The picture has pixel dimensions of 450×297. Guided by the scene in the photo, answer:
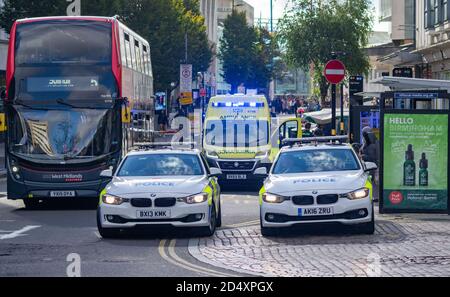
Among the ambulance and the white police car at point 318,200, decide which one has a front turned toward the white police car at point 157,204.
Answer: the ambulance

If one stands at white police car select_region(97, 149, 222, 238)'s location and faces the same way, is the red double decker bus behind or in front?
behind

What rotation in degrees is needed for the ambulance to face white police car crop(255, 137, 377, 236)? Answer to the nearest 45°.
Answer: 0° — it already faces it

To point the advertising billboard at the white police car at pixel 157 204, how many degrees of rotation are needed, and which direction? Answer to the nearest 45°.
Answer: approximately 45° to its right

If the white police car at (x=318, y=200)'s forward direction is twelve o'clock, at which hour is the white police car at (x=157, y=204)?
the white police car at (x=157, y=204) is roughly at 3 o'clock from the white police car at (x=318, y=200).

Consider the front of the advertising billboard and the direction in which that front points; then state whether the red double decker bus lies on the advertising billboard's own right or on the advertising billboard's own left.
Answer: on the advertising billboard's own right

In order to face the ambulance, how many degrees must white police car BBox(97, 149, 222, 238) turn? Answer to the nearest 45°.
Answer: approximately 180°

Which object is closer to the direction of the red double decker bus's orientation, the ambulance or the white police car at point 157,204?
the white police car
